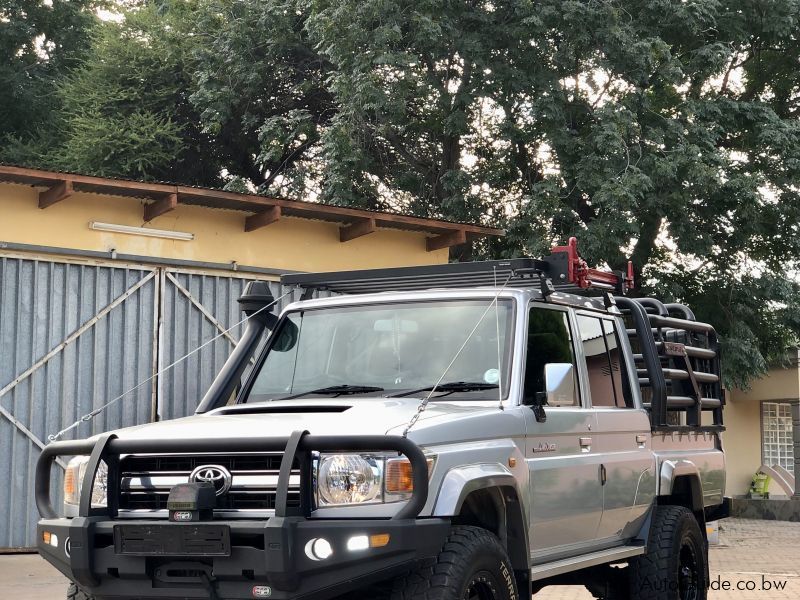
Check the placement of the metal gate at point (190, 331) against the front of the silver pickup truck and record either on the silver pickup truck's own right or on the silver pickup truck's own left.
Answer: on the silver pickup truck's own right

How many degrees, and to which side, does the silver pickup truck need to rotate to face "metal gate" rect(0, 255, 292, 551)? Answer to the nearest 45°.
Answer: approximately 90° to its right

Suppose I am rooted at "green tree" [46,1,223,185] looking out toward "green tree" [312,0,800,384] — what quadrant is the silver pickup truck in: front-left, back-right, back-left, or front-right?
front-right

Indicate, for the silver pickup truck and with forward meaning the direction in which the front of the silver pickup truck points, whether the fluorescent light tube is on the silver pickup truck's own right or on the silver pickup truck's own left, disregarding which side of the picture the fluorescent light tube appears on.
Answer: on the silver pickup truck's own right

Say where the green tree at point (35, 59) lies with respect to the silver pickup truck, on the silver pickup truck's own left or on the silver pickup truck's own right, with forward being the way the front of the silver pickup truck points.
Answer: on the silver pickup truck's own right

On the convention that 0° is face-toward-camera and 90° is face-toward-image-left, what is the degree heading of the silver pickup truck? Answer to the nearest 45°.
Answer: approximately 45°

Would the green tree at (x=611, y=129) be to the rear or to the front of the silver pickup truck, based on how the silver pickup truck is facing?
to the rear

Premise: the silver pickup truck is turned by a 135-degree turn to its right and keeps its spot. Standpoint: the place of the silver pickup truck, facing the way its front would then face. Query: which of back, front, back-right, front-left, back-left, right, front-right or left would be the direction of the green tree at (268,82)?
front

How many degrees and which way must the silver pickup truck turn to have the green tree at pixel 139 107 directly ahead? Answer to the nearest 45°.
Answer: approximately 135° to its right
